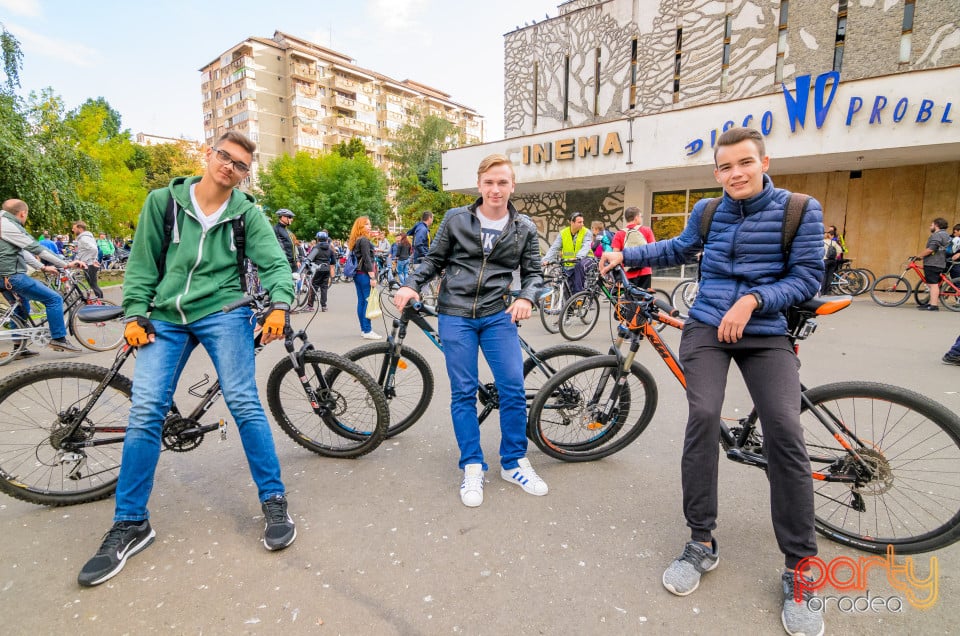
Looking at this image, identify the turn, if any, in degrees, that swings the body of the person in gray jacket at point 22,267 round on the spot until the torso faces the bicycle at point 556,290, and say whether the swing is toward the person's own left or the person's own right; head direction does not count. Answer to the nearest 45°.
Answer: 0° — they already face it

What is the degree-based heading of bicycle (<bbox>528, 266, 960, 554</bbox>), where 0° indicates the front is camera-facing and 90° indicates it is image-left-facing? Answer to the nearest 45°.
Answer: approximately 135°

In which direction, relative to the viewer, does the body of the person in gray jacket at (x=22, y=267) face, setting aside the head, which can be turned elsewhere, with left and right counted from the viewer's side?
facing to the right of the viewer

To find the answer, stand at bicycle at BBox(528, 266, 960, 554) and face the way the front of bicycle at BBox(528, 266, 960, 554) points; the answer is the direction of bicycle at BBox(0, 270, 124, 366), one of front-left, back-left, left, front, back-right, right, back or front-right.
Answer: front-left

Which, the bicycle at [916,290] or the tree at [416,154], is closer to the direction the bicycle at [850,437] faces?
the tree

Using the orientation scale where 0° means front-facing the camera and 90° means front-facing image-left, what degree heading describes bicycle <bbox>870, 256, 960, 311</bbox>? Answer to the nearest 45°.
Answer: approximately 90°

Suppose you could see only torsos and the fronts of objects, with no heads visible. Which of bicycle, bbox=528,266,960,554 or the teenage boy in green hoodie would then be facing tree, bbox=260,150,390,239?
the bicycle

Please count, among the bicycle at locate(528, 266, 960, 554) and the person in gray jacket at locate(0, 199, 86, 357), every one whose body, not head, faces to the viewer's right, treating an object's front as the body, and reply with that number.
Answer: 1

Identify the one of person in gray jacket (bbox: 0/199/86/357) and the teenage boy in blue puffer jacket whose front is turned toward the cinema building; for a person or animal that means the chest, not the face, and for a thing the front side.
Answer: the person in gray jacket
